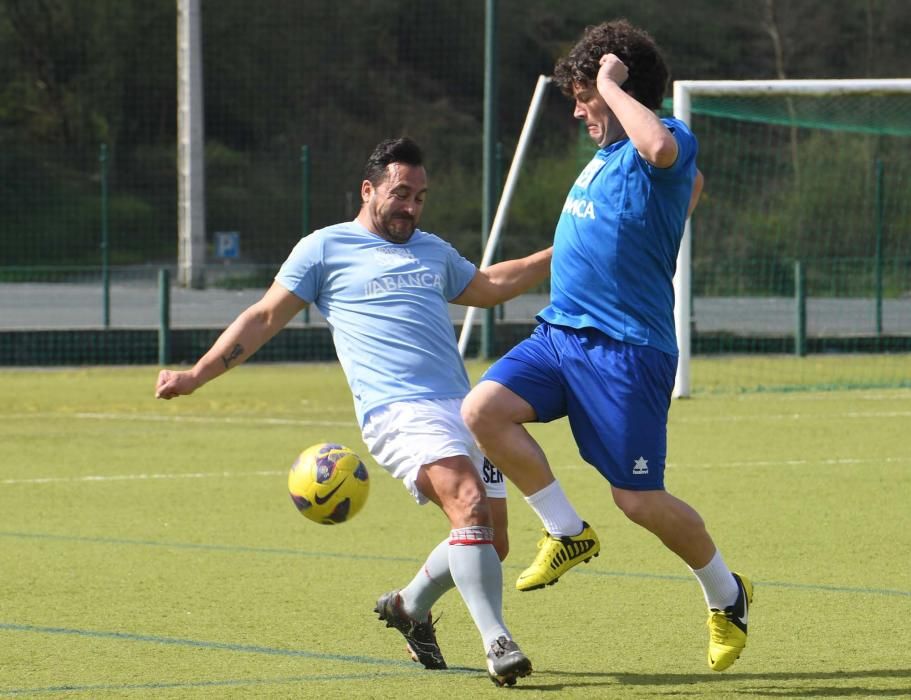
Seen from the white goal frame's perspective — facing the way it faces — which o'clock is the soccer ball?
The soccer ball is roughly at 12 o'clock from the white goal frame.

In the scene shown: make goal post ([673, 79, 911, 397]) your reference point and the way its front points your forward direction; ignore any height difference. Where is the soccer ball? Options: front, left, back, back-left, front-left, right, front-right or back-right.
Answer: front

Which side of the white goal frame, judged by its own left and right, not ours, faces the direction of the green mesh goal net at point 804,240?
back

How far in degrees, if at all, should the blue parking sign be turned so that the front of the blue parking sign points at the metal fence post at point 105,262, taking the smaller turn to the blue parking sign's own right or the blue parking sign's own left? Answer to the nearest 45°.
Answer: approximately 45° to the blue parking sign's own right

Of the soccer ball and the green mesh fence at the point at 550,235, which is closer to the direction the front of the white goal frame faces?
the soccer ball

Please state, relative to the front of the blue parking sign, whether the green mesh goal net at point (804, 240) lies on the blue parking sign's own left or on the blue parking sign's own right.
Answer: on the blue parking sign's own left

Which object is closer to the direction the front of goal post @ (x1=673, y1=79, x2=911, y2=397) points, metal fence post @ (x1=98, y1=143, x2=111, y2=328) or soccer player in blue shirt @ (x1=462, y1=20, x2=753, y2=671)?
the soccer player in blue shirt

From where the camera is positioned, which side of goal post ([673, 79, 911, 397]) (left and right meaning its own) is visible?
front

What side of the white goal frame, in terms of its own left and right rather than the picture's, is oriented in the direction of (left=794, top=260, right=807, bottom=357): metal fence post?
back

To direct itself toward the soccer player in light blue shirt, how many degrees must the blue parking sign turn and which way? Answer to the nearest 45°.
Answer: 0° — it already faces them

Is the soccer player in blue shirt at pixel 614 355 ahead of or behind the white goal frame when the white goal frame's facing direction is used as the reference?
ahead

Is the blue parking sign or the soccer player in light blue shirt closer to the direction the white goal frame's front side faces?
the soccer player in light blue shirt

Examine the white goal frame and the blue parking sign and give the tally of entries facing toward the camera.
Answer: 2

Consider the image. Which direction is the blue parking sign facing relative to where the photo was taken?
toward the camera

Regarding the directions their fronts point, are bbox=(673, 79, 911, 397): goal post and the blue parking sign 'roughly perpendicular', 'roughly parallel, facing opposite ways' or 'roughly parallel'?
roughly parallel

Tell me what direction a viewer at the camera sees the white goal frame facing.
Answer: facing the viewer
